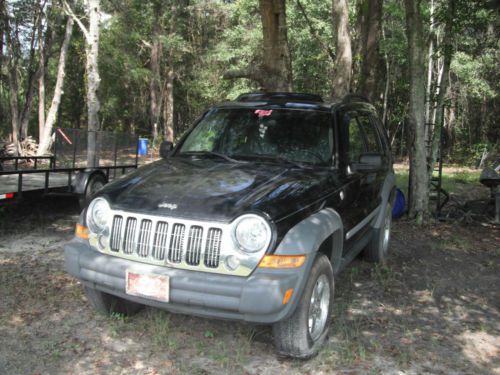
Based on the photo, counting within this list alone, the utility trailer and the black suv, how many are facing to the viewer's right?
0

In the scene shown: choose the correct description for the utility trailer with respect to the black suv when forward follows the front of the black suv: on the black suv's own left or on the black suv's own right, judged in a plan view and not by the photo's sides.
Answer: on the black suv's own right

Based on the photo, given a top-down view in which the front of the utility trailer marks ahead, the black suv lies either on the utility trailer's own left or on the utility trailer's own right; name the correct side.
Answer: on the utility trailer's own left

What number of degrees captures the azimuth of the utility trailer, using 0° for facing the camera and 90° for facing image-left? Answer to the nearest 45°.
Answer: approximately 45°

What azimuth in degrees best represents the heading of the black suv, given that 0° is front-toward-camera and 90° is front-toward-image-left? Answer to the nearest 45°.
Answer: approximately 45°
